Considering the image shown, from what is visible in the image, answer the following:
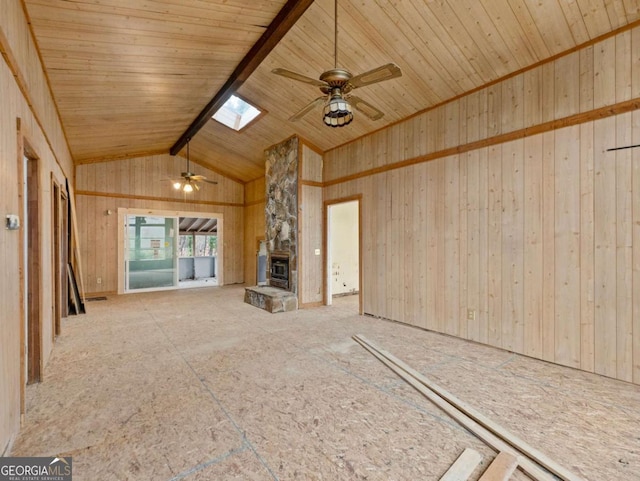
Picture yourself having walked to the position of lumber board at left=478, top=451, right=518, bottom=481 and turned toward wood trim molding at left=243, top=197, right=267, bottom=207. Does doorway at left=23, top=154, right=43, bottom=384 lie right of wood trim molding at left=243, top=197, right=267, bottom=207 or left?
left

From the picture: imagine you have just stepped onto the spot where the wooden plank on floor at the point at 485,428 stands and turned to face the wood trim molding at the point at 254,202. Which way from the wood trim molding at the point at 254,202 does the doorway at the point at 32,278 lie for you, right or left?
left

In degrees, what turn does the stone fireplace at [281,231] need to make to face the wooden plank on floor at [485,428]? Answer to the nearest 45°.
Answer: approximately 45° to its left

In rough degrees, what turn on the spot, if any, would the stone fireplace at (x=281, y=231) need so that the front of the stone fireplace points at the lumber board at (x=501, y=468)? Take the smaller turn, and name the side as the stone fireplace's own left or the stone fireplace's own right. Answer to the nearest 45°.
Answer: approximately 45° to the stone fireplace's own left

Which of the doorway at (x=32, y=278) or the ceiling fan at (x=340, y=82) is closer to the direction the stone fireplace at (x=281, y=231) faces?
the doorway

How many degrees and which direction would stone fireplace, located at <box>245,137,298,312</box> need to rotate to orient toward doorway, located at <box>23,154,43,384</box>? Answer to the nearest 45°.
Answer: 0° — it already faces it

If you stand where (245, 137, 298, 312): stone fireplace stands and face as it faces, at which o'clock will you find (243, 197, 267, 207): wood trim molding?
The wood trim molding is roughly at 4 o'clock from the stone fireplace.

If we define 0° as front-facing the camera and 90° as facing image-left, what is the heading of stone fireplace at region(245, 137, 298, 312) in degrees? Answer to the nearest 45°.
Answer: approximately 45°

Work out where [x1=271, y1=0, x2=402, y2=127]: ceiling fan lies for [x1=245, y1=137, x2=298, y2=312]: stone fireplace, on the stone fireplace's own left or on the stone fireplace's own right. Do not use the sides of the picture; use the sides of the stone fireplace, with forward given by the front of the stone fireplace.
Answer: on the stone fireplace's own left

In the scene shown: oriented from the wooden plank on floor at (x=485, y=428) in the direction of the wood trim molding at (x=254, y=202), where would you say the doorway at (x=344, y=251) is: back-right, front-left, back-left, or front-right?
front-right

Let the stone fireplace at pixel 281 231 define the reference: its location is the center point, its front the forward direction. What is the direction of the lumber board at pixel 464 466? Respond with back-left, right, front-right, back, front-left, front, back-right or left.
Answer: front-left
